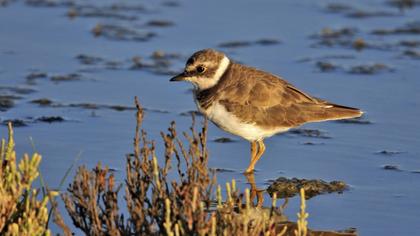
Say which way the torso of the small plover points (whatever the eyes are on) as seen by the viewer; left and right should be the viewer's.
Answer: facing to the left of the viewer
